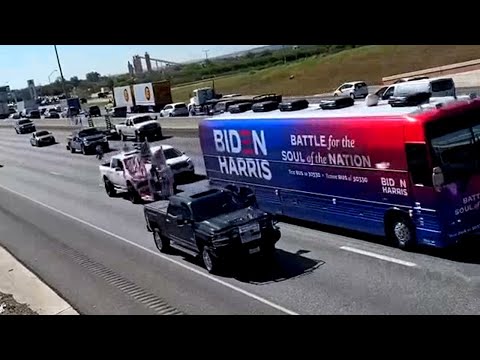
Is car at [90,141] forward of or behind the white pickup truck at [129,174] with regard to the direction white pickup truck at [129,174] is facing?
behind

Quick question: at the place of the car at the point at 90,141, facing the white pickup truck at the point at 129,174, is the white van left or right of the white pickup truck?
left

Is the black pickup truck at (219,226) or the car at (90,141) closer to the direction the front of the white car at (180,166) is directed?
the black pickup truck

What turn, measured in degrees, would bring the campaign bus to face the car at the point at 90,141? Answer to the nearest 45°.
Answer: approximately 180°

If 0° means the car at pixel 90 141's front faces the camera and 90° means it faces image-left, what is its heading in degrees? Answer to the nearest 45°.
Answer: approximately 315°

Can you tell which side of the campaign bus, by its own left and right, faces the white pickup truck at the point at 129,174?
back

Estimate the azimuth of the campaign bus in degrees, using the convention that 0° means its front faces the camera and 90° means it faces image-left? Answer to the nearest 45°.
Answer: approximately 315°
